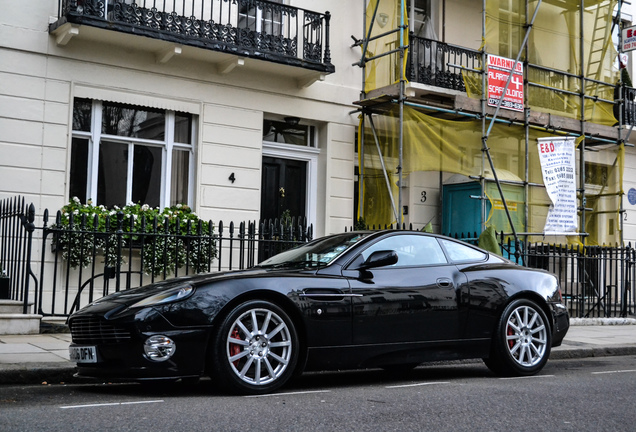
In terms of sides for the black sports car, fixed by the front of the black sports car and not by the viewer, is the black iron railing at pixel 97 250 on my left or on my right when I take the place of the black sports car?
on my right

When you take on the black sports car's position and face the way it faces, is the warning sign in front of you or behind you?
behind

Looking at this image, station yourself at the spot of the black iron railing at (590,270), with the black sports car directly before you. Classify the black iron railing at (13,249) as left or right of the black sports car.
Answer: right

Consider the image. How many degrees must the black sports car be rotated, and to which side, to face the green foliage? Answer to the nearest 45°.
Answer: approximately 90° to its right

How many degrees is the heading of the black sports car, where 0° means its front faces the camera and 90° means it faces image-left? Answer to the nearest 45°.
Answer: approximately 45°

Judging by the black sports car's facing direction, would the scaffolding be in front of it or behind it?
behind

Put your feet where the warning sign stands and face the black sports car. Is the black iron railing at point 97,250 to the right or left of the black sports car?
right

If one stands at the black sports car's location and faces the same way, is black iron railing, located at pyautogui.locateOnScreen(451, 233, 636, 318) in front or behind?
behind

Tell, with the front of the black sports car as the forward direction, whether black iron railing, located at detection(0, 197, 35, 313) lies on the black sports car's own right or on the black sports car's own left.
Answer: on the black sports car's own right

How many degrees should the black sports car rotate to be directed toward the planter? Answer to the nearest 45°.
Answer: approximately 90° to its right
